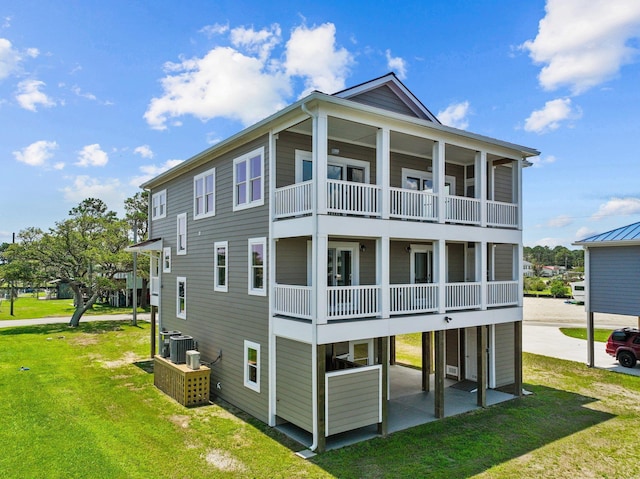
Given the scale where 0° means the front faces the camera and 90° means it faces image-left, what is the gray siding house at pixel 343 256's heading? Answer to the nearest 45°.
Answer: approximately 315°

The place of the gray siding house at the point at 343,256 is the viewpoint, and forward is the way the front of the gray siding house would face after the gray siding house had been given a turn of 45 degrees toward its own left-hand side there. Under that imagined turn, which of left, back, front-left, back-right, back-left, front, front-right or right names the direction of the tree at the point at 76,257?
back-left

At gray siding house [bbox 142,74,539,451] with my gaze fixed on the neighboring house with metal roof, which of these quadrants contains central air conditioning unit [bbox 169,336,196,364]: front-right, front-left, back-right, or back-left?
back-left

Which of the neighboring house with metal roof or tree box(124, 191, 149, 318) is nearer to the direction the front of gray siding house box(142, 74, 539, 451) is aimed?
the neighboring house with metal roof

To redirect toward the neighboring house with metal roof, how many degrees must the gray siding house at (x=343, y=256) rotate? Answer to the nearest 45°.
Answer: approximately 90° to its left
